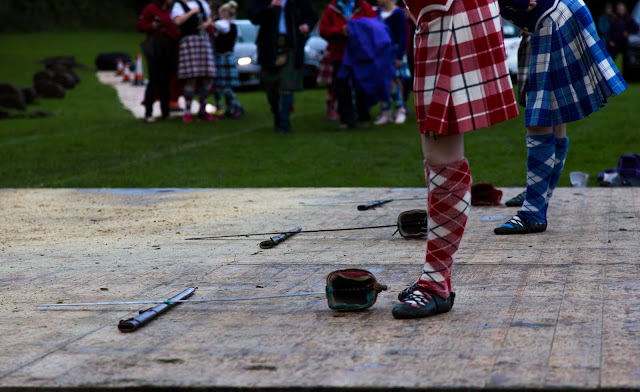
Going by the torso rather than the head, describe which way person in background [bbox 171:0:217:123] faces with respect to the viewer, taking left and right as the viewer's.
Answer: facing the viewer and to the right of the viewer

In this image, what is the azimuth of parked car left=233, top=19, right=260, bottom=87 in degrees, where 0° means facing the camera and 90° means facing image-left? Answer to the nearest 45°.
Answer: approximately 0°

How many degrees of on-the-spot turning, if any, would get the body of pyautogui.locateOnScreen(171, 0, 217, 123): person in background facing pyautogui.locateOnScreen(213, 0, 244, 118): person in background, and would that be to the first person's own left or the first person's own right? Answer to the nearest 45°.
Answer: approximately 90° to the first person's own left

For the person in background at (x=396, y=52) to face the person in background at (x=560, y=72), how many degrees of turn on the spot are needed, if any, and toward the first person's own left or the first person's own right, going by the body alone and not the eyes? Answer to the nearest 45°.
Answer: approximately 45° to the first person's own left

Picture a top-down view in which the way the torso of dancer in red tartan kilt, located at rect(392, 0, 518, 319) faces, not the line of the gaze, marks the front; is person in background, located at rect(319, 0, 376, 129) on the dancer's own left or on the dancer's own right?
on the dancer's own right

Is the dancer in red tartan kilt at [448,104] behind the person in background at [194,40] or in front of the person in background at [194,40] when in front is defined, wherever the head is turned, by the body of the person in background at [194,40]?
in front

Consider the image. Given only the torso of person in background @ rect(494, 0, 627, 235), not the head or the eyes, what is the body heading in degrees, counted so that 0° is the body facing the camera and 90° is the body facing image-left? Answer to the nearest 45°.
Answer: approximately 90°

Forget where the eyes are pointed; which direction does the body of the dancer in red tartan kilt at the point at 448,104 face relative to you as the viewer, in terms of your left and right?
facing to the left of the viewer

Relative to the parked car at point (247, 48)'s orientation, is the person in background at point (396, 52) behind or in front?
in front

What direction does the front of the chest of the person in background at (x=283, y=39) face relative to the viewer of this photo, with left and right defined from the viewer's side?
facing the viewer

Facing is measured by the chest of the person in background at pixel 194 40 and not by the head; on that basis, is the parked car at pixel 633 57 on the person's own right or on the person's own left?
on the person's own left

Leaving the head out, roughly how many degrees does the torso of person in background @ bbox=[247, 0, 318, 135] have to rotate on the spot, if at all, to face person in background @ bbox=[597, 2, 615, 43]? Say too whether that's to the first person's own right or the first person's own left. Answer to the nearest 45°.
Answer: approximately 135° to the first person's own left
